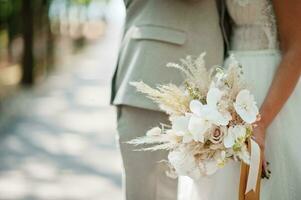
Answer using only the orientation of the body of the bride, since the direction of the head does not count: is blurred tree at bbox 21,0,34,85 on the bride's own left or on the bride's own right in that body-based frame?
on the bride's own right

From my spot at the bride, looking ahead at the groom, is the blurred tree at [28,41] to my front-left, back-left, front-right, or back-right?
front-right

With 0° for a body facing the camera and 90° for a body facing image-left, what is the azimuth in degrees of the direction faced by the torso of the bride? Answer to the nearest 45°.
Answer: approximately 45°

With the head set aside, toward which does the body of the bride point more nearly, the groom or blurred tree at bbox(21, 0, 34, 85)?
the groom
